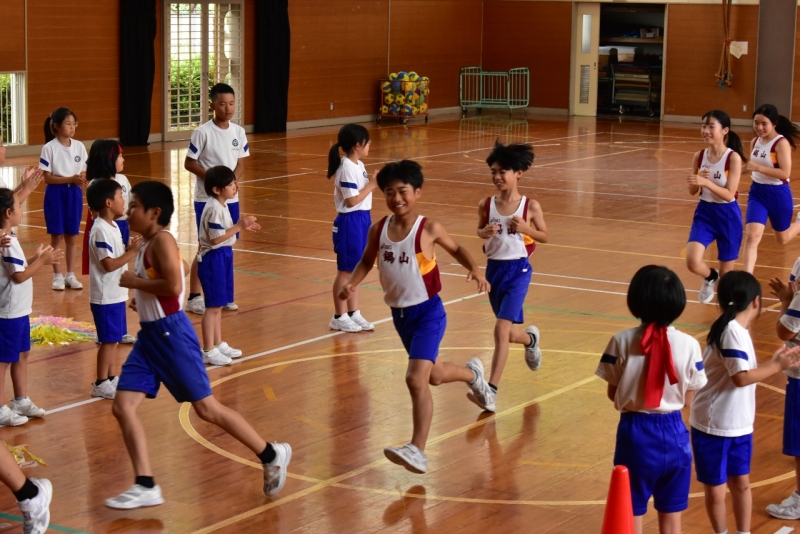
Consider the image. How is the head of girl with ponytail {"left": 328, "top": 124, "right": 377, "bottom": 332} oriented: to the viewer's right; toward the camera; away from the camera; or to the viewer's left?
to the viewer's right

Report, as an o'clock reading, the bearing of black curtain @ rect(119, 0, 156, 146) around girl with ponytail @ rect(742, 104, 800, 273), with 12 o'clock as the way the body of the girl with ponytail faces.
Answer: The black curtain is roughly at 3 o'clock from the girl with ponytail.

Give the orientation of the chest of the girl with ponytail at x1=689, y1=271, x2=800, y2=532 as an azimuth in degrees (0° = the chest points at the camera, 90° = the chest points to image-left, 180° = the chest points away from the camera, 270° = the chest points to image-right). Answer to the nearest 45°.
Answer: approximately 225°

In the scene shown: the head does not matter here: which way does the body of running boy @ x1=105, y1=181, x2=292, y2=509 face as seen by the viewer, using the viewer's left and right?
facing to the left of the viewer

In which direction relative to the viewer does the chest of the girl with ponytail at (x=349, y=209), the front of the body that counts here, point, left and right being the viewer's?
facing to the right of the viewer

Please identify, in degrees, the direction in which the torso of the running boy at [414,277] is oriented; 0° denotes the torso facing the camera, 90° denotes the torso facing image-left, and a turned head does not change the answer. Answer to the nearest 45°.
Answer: approximately 45°

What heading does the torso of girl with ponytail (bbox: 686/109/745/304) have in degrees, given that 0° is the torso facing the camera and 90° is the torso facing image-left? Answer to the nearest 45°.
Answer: approximately 45°

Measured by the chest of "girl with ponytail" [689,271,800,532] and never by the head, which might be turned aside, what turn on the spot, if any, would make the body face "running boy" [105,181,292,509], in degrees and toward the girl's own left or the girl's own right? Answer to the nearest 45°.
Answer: approximately 135° to the girl's own left

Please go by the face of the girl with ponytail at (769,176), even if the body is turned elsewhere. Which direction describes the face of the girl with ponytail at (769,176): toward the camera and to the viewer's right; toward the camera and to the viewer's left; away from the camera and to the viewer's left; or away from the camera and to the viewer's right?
toward the camera and to the viewer's left

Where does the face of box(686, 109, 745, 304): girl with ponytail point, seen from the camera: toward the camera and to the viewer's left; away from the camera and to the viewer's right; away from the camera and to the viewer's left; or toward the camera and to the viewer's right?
toward the camera and to the viewer's left

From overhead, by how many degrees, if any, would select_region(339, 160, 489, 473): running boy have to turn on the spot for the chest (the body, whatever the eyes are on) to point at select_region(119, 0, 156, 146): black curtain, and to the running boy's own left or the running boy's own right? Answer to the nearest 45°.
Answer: approximately 135° to the running boy's own right

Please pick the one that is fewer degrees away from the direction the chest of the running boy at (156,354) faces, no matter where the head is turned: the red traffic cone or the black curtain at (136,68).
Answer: the black curtain

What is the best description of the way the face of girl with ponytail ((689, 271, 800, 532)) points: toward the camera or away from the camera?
away from the camera

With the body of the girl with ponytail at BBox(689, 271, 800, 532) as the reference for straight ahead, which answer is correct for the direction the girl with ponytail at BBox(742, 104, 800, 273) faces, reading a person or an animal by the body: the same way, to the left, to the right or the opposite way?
the opposite way

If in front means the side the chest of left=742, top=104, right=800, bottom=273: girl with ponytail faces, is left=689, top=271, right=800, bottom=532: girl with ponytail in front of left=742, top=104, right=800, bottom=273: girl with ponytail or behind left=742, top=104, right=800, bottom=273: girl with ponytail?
in front
